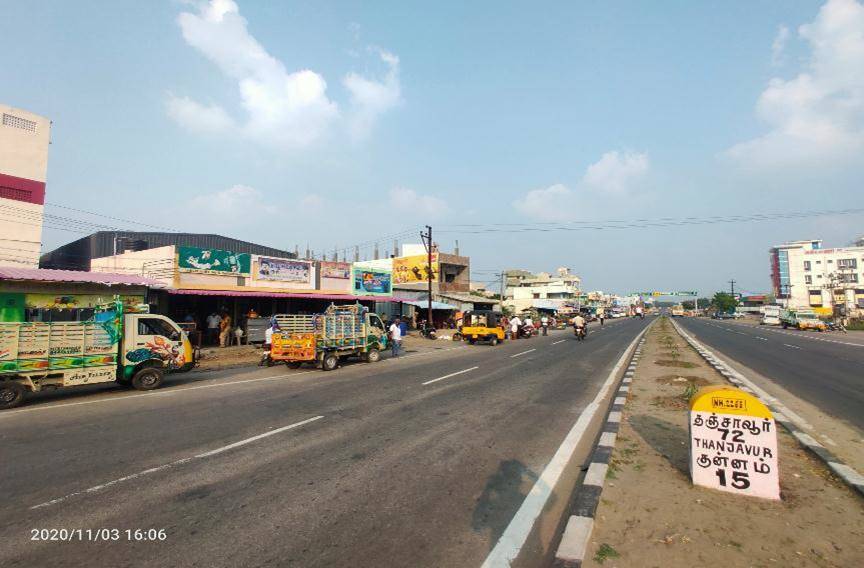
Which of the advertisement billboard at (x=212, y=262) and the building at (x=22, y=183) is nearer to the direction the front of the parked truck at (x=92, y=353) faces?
the advertisement billboard

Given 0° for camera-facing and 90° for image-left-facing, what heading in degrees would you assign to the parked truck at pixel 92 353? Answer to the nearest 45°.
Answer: approximately 270°

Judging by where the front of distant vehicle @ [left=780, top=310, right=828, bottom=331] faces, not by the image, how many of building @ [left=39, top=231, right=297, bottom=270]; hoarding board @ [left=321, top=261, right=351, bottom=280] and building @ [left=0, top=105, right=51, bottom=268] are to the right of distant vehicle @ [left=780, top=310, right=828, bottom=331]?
3

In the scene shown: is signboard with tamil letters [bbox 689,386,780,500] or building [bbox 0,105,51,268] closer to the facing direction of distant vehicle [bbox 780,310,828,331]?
the signboard with tamil letters

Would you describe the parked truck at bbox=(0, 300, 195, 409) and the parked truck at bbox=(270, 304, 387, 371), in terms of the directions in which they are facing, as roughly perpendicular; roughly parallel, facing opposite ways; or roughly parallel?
roughly parallel

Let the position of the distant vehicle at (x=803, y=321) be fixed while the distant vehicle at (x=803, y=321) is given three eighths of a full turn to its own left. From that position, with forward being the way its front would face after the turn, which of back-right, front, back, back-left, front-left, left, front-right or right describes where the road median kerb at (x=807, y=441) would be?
back

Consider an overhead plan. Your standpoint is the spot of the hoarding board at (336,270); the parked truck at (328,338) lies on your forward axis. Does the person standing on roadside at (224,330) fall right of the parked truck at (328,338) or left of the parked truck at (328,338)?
right

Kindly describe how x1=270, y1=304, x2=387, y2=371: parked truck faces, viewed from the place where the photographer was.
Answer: facing away from the viewer and to the right of the viewer

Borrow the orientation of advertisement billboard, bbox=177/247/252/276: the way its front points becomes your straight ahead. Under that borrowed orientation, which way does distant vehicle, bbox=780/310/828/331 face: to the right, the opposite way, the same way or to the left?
to the right

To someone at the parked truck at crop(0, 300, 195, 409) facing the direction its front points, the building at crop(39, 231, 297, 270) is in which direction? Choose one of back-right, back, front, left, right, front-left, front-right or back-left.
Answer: left

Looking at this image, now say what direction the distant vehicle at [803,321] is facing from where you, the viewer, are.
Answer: facing the viewer and to the right of the viewer

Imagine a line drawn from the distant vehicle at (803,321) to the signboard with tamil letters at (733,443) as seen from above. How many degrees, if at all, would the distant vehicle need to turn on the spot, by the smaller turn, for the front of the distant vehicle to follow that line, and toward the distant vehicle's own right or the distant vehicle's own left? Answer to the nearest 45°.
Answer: approximately 45° to the distant vehicle's own right
